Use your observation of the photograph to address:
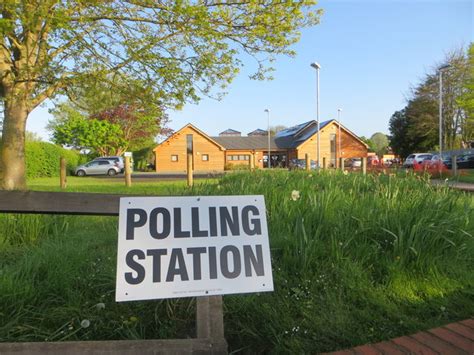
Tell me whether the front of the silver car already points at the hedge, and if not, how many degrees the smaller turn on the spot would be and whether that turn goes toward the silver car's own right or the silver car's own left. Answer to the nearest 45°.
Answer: approximately 45° to the silver car's own left

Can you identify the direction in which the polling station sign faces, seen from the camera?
facing the viewer

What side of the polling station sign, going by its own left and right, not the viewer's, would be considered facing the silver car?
back

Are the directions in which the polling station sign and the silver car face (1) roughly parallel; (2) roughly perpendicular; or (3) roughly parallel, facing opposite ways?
roughly perpendicular

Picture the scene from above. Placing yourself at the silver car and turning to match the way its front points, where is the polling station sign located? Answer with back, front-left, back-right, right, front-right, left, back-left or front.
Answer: left

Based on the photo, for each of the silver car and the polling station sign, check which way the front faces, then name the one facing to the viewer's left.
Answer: the silver car

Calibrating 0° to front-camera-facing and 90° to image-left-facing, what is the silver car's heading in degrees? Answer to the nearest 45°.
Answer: approximately 90°

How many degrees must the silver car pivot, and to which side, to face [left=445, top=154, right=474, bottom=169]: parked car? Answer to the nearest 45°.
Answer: approximately 135° to its left

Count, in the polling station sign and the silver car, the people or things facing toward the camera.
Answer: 1
